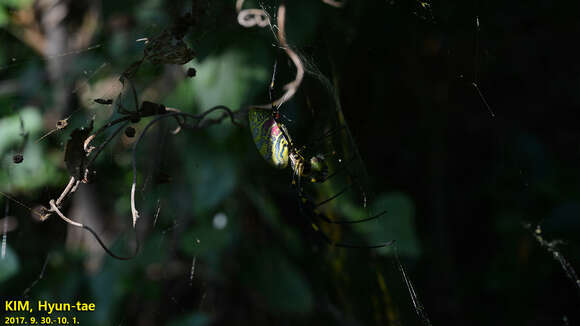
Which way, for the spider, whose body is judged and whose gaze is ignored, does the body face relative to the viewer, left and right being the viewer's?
facing to the right of the viewer
